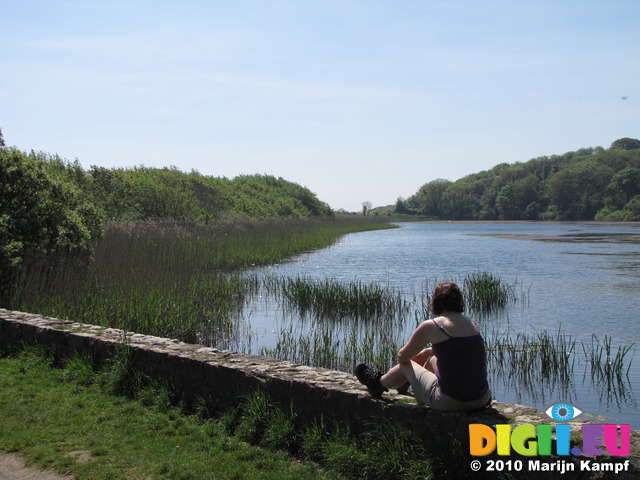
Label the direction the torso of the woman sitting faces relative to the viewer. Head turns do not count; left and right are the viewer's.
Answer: facing away from the viewer and to the left of the viewer

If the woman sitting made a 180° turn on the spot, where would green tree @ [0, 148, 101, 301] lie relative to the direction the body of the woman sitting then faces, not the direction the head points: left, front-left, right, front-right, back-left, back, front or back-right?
back

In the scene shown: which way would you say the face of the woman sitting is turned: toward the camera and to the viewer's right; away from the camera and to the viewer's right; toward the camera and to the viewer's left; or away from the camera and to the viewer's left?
away from the camera and to the viewer's left
